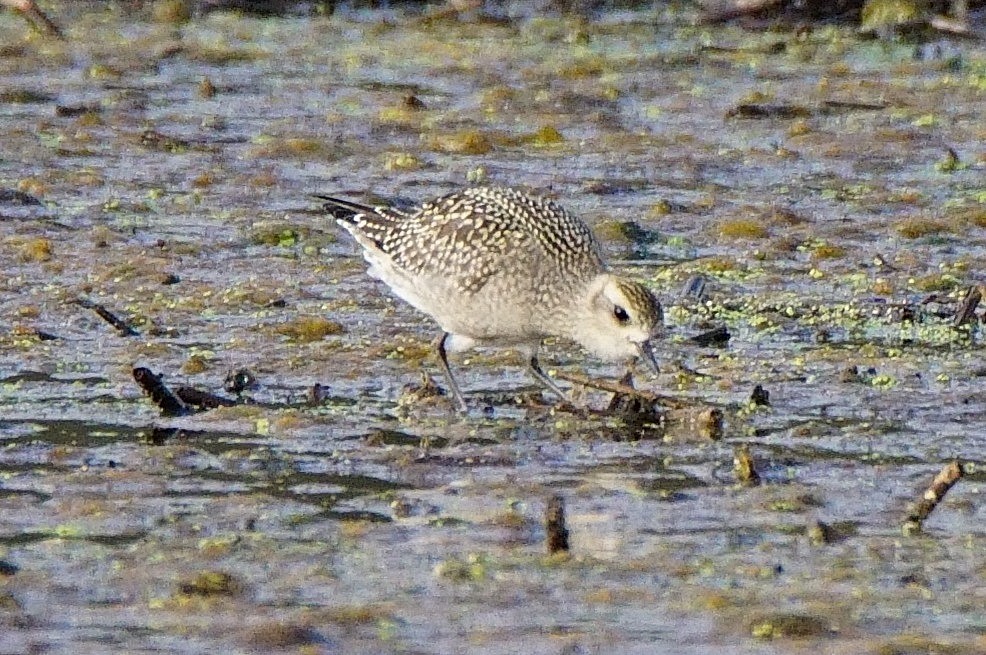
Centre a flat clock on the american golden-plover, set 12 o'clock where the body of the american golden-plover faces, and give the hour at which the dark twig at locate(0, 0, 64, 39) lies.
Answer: The dark twig is roughly at 8 o'clock from the american golden-plover.

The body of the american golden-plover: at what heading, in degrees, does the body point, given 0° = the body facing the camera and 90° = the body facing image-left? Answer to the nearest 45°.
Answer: approximately 270°

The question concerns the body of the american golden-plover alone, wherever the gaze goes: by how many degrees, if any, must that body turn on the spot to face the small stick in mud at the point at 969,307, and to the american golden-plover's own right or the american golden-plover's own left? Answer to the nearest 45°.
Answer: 0° — it already faces it

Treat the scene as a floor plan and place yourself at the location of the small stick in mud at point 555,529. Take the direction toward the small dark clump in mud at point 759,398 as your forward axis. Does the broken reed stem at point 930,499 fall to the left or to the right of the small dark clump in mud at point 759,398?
right

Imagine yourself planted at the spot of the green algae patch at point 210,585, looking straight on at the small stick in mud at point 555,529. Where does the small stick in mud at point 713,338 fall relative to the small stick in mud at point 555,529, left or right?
left

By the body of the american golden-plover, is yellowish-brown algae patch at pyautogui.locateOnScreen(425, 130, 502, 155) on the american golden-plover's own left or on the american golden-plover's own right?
on the american golden-plover's own left

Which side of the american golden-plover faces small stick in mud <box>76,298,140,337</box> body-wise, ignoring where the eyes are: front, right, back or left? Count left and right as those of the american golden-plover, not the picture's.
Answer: back

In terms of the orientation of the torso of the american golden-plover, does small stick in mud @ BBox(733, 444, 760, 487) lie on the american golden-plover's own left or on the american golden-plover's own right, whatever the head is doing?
on the american golden-plover's own right

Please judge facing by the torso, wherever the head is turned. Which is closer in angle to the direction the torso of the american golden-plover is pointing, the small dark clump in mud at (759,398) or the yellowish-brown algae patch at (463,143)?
the small dark clump in mud

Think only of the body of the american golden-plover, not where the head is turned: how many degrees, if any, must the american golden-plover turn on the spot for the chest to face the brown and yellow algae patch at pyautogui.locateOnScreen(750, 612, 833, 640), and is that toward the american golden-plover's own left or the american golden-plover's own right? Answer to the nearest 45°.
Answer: approximately 90° to the american golden-plover's own right
